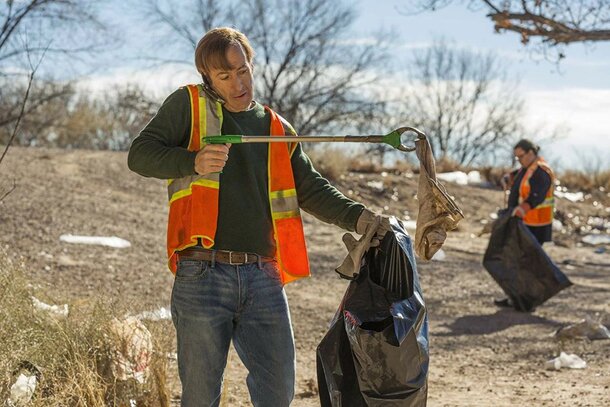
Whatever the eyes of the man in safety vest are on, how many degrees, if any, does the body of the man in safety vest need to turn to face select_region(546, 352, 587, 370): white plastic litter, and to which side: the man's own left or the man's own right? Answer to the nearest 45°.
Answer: approximately 135° to the man's own left

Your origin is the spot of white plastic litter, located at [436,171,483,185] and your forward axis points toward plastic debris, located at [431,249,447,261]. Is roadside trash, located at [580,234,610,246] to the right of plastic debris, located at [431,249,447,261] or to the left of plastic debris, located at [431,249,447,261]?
left

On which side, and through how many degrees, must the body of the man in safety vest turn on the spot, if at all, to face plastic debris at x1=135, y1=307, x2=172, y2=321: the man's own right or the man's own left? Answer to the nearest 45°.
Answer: approximately 180°

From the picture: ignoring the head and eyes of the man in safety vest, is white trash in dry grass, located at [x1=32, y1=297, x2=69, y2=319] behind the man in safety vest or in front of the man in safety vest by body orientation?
behind

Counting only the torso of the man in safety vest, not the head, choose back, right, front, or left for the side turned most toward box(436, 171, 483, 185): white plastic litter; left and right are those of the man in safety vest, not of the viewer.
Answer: back

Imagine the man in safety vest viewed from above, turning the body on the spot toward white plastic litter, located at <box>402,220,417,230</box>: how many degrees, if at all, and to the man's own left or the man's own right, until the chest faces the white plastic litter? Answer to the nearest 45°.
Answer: approximately 180°

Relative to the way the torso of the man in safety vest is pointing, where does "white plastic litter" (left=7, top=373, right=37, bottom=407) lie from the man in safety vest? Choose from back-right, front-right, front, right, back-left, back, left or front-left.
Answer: back-right

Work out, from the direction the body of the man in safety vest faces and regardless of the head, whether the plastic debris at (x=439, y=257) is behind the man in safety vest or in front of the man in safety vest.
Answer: behind

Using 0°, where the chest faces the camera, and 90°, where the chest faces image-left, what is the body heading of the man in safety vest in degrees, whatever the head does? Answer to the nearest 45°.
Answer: approximately 0°
